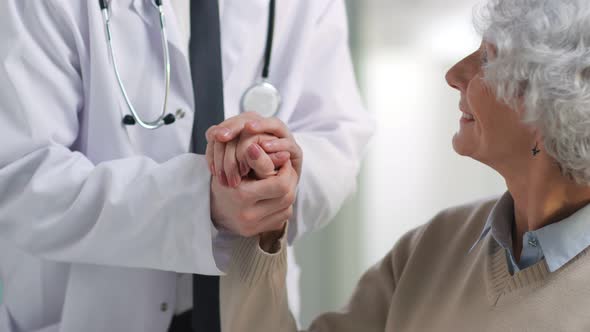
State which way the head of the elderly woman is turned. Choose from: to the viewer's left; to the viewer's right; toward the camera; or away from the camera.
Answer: to the viewer's left

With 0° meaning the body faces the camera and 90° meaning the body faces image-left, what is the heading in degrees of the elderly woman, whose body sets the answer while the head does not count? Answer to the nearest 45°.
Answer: approximately 45°
